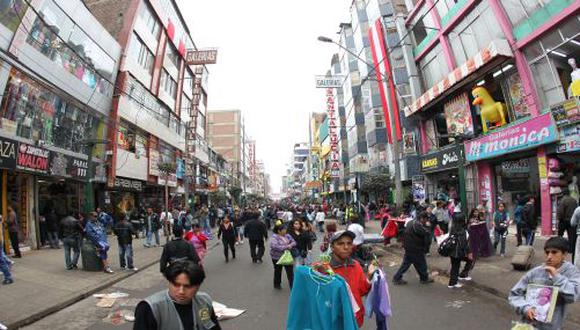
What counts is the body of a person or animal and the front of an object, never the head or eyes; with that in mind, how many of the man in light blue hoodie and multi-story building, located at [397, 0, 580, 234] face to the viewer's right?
0

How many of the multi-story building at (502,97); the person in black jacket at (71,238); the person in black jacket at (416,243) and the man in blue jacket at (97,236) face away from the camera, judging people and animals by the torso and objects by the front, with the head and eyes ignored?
1

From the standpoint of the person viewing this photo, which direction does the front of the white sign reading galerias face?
facing the viewer

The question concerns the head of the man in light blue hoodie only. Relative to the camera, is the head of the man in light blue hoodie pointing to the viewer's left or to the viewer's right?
to the viewer's left

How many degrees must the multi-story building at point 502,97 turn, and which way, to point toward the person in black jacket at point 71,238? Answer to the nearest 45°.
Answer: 0° — it already faces them

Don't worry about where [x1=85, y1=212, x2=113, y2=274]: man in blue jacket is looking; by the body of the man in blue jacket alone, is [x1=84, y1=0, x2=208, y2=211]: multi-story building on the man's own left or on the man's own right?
on the man's own left

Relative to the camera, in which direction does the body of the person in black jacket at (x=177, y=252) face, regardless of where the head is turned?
away from the camera

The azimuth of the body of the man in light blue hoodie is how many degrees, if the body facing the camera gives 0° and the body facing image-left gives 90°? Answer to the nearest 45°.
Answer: approximately 45°

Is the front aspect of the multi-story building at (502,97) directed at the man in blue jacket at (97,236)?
yes
